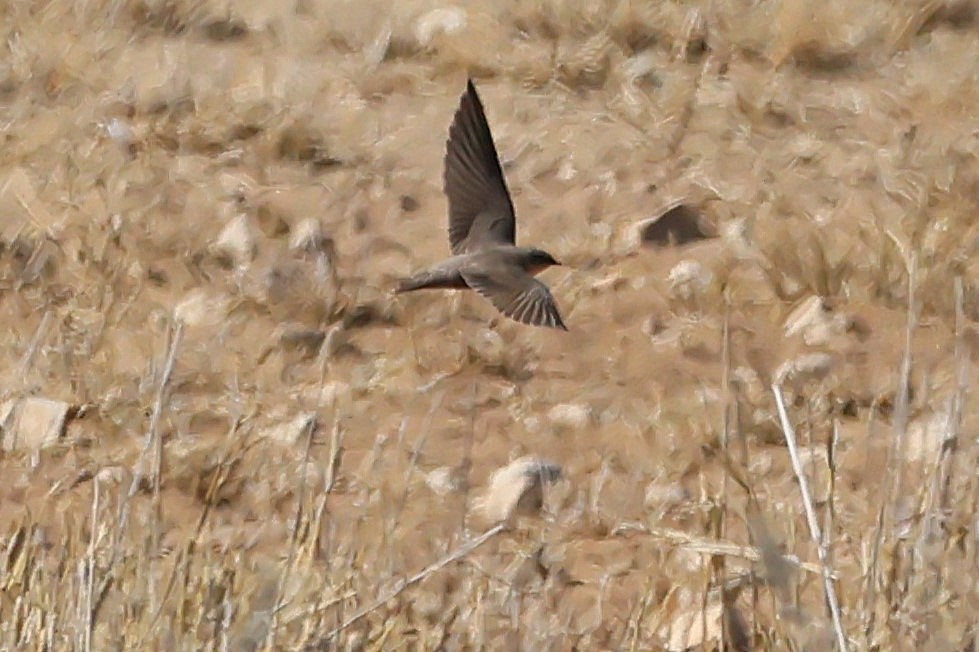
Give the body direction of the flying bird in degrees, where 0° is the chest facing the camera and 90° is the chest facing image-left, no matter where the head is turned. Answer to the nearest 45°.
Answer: approximately 270°
